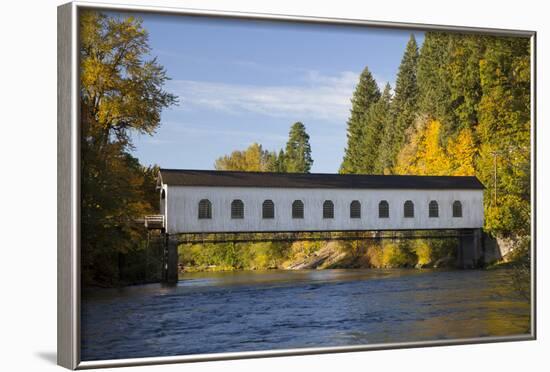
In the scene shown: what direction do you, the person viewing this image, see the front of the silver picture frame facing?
facing the viewer and to the right of the viewer
